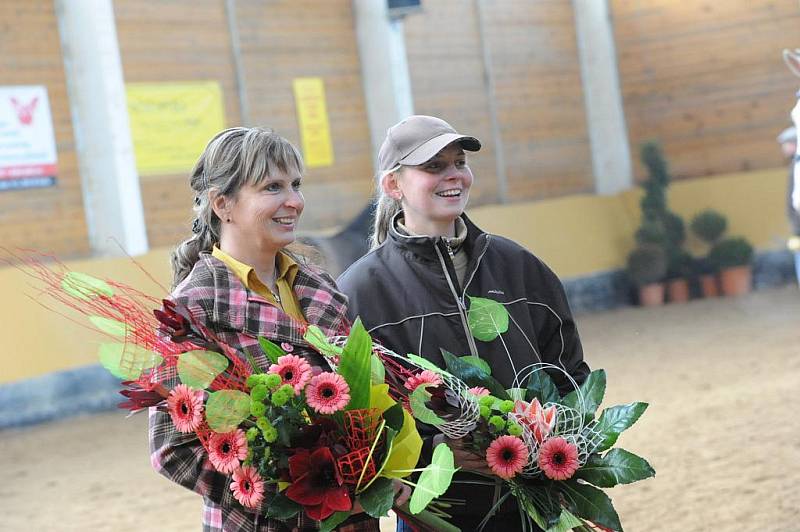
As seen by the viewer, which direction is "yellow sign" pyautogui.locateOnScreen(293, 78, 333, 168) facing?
toward the camera

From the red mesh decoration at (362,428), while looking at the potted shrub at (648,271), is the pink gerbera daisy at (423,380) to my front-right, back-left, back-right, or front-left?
front-right

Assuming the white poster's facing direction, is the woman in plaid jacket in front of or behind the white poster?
in front

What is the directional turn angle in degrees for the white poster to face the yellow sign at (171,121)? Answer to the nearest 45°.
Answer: approximately 135° to its left

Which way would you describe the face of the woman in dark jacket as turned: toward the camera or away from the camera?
toward the camera

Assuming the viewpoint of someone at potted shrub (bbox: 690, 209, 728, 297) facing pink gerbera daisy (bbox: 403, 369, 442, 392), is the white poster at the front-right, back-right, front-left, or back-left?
front-right

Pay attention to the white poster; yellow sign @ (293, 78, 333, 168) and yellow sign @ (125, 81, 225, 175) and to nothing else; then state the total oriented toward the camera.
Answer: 3

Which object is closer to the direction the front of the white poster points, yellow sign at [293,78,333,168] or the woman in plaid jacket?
the woman in plaid jacket

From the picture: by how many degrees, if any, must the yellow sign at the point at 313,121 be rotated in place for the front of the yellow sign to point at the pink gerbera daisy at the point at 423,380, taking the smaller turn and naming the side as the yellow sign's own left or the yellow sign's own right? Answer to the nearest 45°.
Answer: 0° — it already faces it

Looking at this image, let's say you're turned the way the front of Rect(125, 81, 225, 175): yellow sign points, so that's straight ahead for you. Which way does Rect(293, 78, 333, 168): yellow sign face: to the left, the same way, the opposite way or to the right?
the same way

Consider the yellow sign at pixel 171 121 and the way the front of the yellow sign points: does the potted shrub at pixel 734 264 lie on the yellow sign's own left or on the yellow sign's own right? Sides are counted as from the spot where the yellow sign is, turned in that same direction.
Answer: on the yellow sign's own left

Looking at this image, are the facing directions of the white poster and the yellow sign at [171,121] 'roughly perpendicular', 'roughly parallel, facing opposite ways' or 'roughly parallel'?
roughly parallel

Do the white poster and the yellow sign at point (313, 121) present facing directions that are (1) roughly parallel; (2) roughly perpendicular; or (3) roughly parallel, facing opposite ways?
roughly parallel

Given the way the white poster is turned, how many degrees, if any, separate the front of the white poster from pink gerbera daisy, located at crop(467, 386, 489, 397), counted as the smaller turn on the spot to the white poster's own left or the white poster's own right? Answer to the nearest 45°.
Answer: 0° — it already faces it

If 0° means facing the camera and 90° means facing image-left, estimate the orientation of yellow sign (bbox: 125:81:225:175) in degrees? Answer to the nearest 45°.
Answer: approximately 0°

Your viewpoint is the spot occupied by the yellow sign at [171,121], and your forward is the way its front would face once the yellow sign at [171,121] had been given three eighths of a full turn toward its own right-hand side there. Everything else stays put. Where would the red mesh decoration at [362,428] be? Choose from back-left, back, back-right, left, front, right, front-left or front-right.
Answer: back-left
